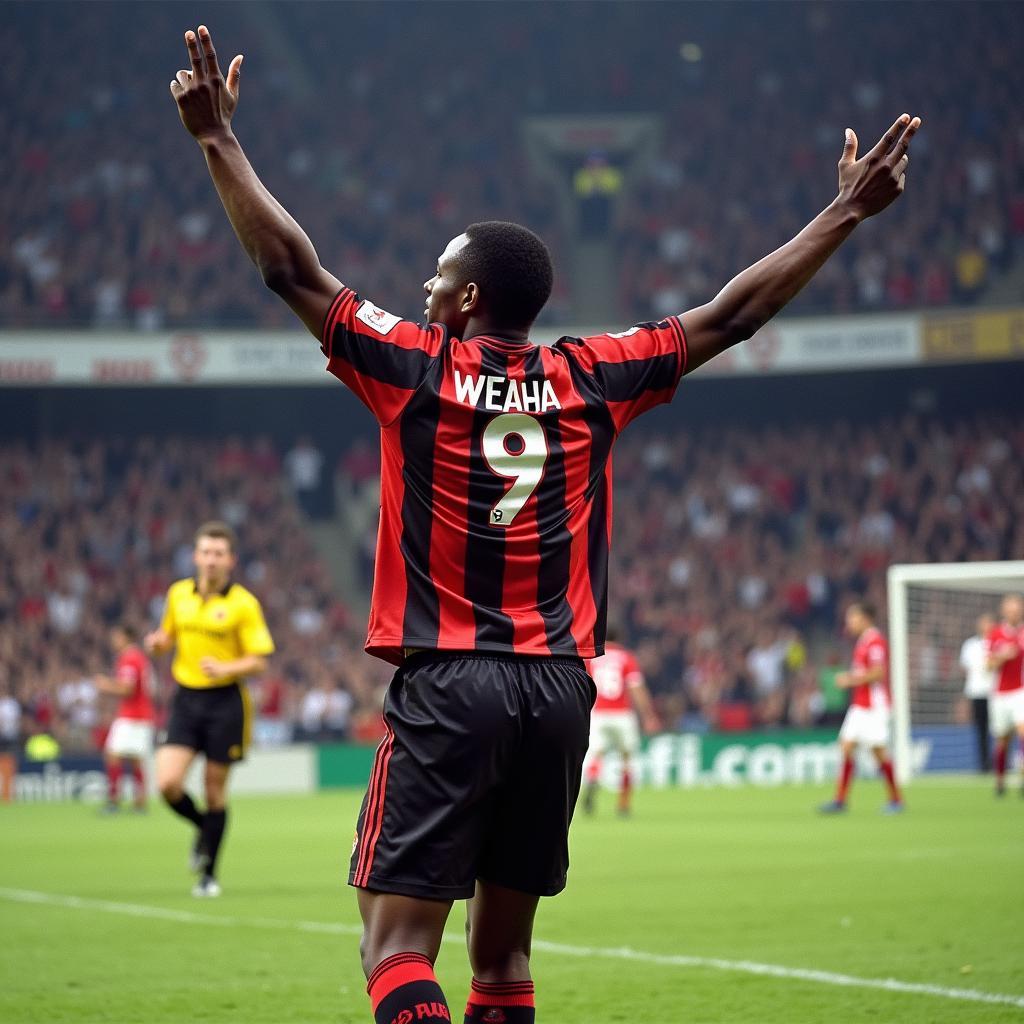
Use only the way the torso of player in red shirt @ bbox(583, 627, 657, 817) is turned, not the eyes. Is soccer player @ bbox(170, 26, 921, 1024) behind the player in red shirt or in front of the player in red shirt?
behind

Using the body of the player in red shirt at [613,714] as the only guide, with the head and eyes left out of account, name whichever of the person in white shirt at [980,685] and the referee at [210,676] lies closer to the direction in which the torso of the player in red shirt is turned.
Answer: the person in white shirt

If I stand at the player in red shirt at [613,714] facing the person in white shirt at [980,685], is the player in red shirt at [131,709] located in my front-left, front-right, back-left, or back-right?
back-left

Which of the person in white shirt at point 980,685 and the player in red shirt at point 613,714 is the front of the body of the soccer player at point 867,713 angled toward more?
the player in red shirt

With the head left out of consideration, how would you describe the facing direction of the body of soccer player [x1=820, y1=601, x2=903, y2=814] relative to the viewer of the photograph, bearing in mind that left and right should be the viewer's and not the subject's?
facing to the left of the viewer

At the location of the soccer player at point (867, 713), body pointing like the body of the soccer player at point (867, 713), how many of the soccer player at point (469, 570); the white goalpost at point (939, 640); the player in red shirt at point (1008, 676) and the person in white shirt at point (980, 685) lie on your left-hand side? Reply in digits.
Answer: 1

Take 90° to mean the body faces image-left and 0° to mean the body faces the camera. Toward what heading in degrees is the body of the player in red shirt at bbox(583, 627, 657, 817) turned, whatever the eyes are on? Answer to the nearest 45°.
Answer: approximately 180°

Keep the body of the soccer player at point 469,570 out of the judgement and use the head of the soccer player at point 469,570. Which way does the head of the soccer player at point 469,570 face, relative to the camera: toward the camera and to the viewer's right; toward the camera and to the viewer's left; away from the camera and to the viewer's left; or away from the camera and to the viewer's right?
away from the camera and to the viewer's left

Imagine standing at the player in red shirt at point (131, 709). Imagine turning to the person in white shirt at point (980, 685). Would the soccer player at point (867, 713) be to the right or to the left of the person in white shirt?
right

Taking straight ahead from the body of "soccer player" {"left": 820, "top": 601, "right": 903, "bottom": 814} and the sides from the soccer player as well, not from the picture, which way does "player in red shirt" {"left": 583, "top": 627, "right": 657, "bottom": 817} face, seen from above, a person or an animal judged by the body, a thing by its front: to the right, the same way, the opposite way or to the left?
to the right

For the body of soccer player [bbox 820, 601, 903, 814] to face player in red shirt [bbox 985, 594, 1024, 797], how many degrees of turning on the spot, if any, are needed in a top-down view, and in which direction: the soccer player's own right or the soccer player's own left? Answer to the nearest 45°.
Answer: approximately 135° to the soccer player's own right

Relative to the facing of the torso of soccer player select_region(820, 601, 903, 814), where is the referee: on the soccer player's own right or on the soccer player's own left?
on the soccer player's own left
